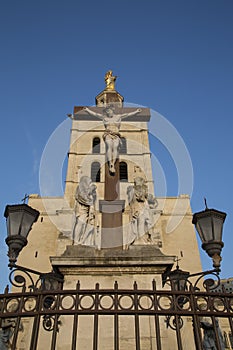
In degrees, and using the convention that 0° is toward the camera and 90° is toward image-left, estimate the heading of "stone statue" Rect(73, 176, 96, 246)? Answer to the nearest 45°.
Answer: approximately 315°

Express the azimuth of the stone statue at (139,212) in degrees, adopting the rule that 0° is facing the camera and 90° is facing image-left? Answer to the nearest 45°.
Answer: approximately 0°

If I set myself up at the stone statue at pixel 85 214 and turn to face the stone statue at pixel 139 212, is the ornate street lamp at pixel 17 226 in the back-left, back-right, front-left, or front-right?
back-right

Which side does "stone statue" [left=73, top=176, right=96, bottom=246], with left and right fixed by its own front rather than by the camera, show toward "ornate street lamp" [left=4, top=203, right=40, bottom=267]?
right

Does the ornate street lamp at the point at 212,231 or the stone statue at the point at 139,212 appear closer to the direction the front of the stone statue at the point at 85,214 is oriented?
the ornate street lamp
